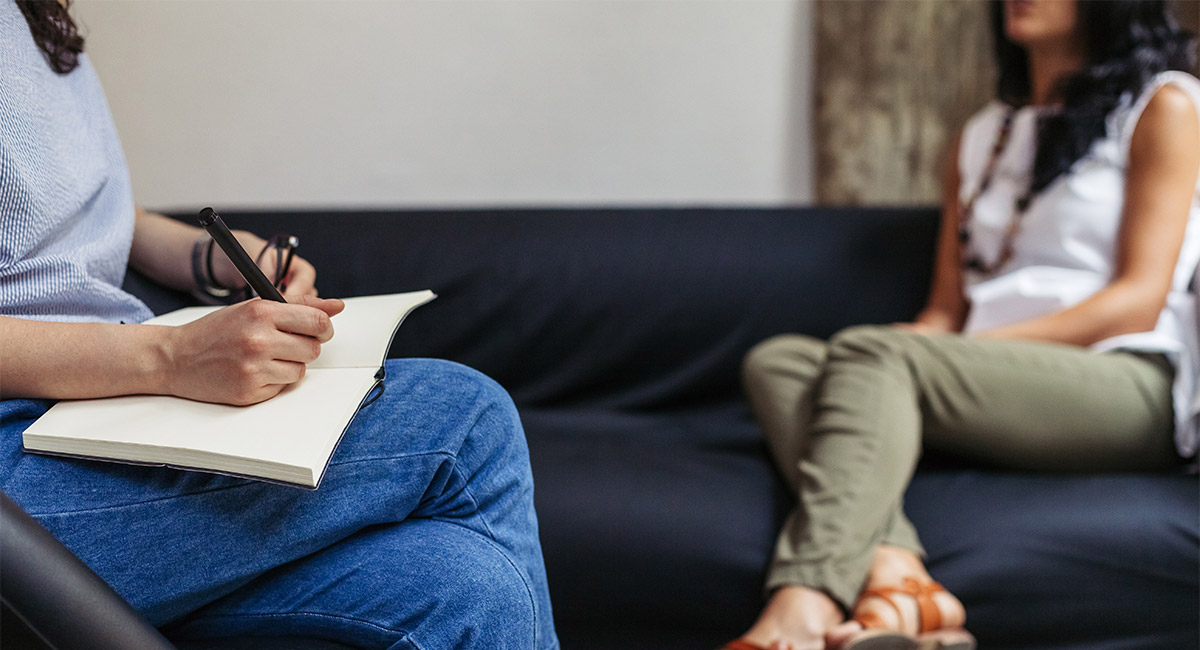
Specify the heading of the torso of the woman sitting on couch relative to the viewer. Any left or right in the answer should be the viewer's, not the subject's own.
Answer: facing the viewer and to the left of the viewer

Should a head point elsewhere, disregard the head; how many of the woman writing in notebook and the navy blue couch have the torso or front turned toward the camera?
1

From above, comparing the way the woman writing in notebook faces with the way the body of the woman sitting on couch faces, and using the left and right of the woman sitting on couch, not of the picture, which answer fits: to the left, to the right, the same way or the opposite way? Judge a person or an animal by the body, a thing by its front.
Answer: the opposite way

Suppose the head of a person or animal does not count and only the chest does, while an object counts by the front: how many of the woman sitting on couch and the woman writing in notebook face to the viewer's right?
1

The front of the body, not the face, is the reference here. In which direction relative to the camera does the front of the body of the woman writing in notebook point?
to the viewer's right

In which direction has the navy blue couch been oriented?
toward the camera

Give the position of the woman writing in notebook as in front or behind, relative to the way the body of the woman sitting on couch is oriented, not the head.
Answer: in front
